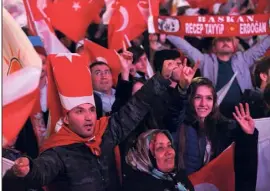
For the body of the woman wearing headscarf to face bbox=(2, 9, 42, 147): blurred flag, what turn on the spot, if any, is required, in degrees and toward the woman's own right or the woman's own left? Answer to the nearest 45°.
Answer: approximately 135° to the woman's own right

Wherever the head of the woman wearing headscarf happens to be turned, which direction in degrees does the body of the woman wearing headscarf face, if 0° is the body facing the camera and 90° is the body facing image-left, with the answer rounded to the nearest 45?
approximately 315°

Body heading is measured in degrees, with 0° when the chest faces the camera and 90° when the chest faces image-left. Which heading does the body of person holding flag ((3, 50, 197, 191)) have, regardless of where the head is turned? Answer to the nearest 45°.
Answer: approximately 315°

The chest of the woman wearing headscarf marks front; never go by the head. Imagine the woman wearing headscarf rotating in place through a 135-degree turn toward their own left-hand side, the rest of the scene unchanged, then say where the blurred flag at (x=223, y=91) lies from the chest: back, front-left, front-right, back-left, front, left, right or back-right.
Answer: front-right

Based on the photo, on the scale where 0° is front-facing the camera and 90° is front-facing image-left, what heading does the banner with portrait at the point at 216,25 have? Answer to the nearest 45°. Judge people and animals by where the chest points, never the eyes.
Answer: approximately 0°

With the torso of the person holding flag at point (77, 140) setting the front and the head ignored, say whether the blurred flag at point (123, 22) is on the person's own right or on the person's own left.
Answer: on the person's own left

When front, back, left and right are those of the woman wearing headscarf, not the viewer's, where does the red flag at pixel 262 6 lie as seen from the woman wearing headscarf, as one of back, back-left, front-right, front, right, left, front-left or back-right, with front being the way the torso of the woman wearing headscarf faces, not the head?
left

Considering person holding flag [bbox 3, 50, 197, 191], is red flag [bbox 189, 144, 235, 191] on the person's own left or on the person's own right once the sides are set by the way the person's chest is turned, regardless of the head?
on the person's own left

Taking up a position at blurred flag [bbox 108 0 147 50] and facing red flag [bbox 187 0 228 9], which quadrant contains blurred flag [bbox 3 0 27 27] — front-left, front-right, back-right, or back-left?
back-left

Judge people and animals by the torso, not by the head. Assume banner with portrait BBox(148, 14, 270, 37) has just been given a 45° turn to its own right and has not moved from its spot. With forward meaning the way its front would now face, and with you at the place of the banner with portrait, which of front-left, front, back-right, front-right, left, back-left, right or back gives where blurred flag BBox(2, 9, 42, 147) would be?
front
